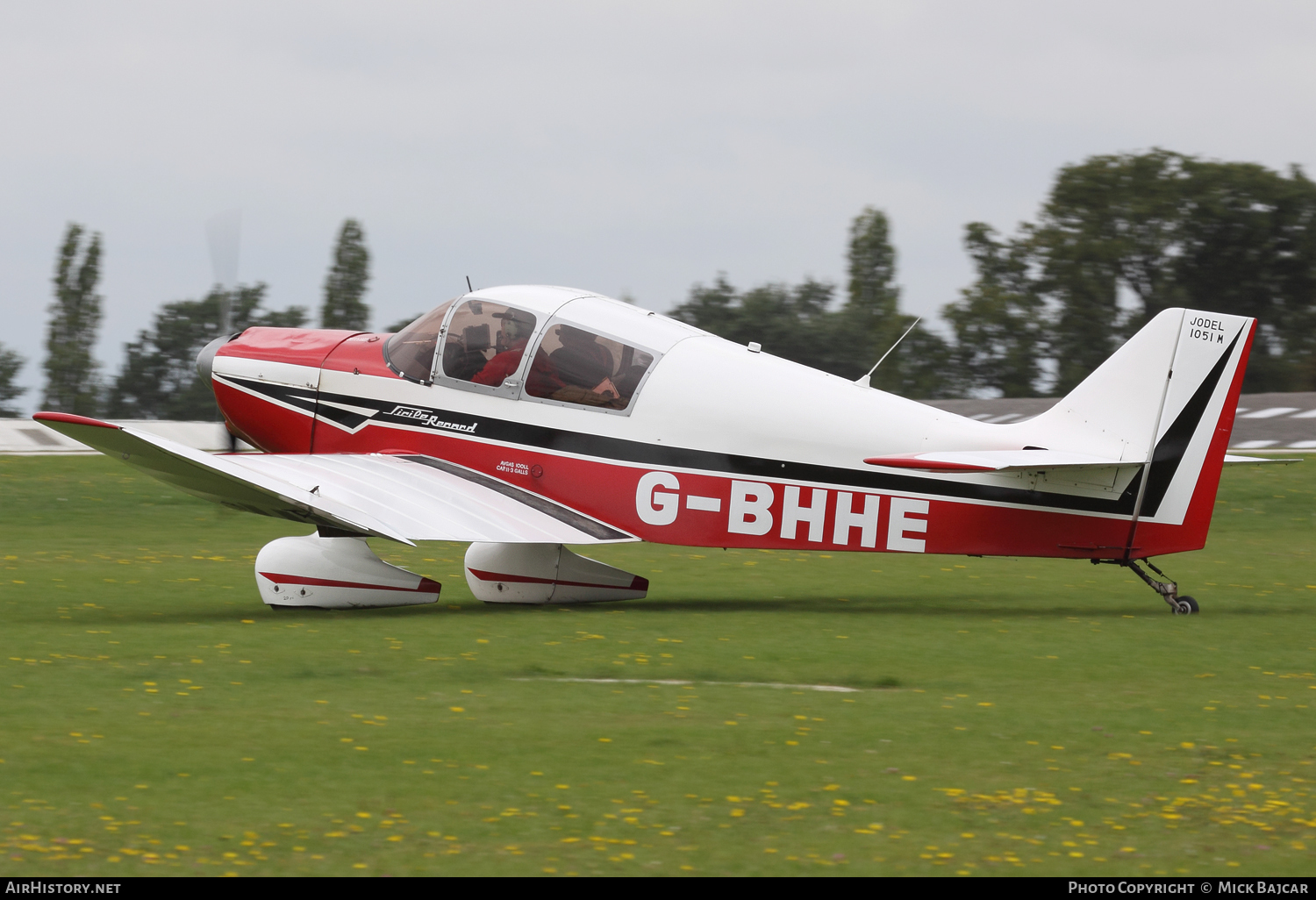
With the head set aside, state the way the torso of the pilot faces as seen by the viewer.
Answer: to the viewer's left

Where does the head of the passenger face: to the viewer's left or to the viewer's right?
to the viewer's left

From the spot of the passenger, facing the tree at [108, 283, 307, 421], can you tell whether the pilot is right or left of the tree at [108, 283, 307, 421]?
left

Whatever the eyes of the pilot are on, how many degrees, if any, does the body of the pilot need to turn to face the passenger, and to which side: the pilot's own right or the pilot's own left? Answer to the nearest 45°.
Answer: approximately 135° to the pilot's own right

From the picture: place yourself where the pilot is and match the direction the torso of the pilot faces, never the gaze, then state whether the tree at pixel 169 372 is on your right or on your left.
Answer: on your right

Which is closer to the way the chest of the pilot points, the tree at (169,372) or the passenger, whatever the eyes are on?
the tree

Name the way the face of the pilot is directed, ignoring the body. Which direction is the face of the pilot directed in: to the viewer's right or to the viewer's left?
to the viewer's left
